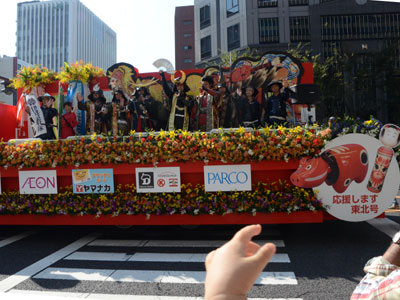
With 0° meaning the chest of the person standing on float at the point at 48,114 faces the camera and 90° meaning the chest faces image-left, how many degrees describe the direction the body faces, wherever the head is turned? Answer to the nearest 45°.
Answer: approximately 45°

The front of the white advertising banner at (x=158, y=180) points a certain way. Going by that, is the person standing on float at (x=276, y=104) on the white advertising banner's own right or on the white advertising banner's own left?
on the white advertising banner's own left

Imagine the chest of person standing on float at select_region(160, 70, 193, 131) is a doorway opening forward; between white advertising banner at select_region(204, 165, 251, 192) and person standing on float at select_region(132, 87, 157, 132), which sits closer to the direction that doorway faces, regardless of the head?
the white advertising banner

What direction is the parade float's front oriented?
to the viewer's right

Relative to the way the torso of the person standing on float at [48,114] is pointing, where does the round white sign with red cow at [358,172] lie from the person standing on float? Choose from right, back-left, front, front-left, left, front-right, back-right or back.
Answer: left

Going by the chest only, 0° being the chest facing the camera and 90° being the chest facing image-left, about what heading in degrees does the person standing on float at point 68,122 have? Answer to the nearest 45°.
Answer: approximately 0°

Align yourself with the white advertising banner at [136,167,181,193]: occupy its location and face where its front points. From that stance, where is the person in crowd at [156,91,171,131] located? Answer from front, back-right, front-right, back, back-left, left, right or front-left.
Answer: back

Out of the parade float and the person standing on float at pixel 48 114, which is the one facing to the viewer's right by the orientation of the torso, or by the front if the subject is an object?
the parade float

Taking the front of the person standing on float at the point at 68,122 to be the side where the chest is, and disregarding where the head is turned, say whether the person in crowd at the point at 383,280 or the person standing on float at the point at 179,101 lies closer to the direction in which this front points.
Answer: the person in crowd
